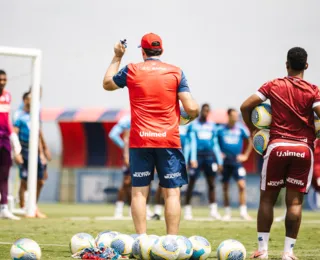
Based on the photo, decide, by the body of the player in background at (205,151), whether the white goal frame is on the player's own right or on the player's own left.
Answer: on the player's own right

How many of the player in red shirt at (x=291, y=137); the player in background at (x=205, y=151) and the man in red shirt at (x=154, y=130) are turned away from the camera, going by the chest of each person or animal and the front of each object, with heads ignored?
2

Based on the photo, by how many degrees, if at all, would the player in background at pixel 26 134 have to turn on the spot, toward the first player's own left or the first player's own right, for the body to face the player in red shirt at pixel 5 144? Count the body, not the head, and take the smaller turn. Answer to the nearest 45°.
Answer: approximately 45° to the first player's own right

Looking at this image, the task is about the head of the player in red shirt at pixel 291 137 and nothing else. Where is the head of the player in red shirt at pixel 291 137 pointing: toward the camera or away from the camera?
away from the camera

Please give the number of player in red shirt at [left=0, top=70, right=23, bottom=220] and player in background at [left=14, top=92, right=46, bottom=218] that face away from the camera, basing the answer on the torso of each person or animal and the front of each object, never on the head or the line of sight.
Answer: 0

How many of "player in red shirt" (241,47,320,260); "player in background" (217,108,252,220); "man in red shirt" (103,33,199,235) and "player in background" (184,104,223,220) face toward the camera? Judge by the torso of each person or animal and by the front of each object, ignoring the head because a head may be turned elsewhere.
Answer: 2

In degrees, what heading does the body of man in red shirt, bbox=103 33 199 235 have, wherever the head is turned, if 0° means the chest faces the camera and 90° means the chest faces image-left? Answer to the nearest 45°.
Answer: approximately 180°

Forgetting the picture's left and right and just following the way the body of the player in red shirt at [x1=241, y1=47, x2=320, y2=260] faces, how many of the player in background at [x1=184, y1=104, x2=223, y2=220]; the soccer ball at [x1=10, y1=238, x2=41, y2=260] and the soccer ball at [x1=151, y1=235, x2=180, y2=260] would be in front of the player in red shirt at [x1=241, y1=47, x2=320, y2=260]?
1

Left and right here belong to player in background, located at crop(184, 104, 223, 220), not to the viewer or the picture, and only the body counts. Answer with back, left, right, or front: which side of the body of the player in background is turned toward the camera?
front

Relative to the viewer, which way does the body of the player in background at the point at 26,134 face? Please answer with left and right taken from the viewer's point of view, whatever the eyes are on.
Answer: facing the viewer and to the right of the viewer

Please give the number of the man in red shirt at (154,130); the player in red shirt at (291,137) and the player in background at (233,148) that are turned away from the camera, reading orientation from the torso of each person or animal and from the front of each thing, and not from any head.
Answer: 2

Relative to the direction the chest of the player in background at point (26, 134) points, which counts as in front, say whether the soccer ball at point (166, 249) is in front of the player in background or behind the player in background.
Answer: in front

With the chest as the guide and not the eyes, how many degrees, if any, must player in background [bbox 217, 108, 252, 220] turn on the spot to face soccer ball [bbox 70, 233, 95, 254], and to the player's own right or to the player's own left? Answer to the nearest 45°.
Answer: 0° — they already face it

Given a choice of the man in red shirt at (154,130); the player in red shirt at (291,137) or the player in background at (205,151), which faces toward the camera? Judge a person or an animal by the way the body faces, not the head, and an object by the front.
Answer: the player in background

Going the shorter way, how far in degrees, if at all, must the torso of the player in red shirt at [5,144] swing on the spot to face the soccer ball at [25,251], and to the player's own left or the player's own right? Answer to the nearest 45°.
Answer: approximately 45° to the player's own right

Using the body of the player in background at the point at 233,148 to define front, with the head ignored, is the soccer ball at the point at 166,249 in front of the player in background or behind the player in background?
in front

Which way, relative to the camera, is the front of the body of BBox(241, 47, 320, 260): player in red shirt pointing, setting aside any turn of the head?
away from the camera

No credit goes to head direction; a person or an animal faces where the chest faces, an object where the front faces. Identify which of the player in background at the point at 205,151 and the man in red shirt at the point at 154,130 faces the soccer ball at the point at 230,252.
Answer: the player in background

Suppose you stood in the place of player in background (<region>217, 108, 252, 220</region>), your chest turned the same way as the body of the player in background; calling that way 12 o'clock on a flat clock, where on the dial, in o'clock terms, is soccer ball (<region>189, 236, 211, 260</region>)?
The soccer ball is roughly at 12 o'clock from the player in background.
